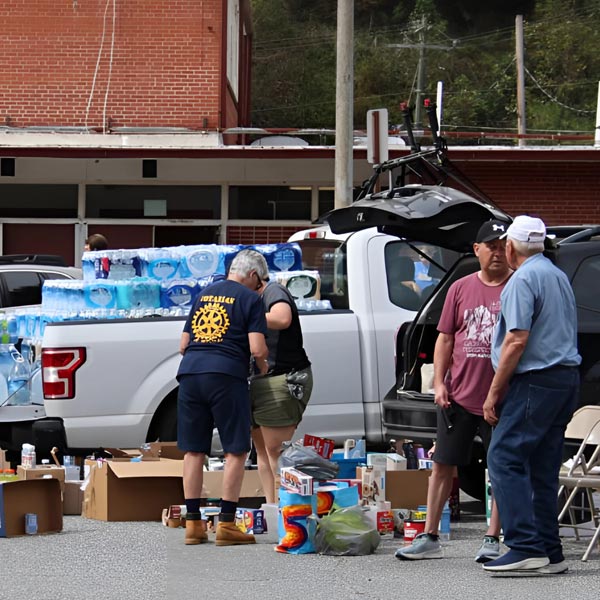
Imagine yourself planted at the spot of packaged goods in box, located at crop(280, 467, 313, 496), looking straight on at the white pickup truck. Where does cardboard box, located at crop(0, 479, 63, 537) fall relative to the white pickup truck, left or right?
left

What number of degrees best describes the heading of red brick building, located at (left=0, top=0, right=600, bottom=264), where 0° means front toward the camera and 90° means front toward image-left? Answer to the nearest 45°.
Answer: approximately 0°

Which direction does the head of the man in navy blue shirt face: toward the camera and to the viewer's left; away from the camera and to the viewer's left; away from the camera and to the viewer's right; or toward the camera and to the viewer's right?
away from the camera and to the viewer's right

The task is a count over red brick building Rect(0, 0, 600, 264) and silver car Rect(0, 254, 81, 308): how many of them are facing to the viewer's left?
1

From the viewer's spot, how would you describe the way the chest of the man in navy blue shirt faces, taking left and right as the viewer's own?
facing away from the viewer and to the right of the viewer

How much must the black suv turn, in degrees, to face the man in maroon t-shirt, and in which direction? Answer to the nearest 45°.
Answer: approximately 135° to its right

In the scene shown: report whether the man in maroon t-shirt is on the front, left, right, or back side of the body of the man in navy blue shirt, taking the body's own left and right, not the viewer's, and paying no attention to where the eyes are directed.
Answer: right

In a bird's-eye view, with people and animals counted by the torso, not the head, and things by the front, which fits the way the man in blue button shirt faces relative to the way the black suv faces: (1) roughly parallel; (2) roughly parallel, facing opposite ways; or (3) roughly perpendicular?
roughly perpendicular

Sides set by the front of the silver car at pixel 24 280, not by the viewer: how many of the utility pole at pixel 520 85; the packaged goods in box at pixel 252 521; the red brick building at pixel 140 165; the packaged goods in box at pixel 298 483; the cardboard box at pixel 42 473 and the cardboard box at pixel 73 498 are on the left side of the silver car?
4

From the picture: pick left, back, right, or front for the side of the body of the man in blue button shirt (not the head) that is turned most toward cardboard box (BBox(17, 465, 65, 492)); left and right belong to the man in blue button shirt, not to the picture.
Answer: front

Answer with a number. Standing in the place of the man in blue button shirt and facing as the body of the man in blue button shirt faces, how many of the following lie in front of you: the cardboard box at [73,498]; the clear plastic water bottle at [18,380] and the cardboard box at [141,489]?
3

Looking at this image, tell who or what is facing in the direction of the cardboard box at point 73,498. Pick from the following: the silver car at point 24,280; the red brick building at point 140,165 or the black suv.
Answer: the red brick building

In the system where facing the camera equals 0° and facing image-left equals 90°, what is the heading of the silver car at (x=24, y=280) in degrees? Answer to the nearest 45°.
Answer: approximately 90°
